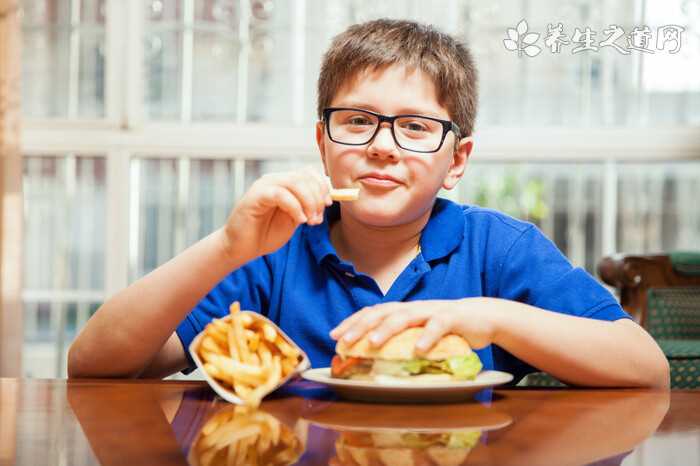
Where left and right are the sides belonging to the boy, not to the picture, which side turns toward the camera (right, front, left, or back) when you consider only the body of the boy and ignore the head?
front

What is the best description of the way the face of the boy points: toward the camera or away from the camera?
toward the camera
